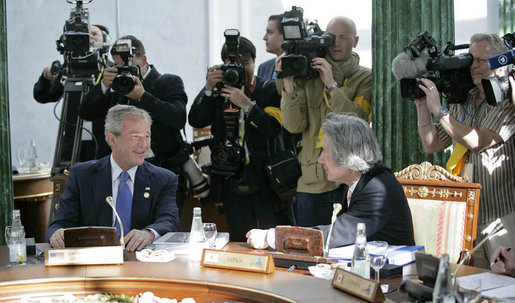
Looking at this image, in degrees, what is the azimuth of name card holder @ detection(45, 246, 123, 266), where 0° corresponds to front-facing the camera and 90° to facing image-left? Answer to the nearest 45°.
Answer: approximately 0°

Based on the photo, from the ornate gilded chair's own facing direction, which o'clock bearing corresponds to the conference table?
The conference table is roughly at 12 o'clock from the ornate gilded chair.

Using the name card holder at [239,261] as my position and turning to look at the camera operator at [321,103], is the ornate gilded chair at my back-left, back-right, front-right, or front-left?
front-right

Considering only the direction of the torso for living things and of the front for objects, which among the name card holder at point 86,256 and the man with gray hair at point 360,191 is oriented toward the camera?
the name card holder

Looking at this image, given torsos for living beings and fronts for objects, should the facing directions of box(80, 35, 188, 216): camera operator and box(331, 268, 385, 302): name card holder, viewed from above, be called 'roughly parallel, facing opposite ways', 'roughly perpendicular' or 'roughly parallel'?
roughly parallel

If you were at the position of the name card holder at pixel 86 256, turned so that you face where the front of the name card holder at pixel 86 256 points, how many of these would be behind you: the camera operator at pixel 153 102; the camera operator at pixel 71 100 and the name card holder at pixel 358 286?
2

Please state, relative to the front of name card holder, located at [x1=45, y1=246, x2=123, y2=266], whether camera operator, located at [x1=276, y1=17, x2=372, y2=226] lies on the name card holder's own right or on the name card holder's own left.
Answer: on the name card holder's own left

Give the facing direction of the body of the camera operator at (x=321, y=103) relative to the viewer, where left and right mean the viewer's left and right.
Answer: facing the viewer and to the left of the viewer

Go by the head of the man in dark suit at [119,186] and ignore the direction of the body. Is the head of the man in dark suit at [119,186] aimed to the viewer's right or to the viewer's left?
to the viewer's right

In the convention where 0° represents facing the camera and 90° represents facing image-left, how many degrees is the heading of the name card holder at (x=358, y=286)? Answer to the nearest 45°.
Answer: approximately 45°

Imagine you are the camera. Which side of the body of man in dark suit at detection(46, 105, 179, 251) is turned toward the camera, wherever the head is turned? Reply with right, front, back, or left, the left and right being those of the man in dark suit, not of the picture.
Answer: front

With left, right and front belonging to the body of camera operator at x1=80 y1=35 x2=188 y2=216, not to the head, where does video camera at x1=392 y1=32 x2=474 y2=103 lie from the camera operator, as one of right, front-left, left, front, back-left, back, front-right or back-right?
left

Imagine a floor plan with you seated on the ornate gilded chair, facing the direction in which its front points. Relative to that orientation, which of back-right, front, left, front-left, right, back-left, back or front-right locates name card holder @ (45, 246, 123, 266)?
front

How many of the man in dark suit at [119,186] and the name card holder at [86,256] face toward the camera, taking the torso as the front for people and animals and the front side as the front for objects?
2

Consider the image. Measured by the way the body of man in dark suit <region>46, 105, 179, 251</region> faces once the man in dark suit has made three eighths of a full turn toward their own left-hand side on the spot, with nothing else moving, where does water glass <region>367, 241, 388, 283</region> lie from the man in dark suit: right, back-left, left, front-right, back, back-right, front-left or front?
right

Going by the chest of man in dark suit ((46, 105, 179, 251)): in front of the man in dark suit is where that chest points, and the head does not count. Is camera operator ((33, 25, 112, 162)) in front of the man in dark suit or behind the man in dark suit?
behind

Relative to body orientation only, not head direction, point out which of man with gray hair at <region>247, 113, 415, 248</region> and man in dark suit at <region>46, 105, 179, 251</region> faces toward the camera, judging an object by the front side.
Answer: the man in dark suit
